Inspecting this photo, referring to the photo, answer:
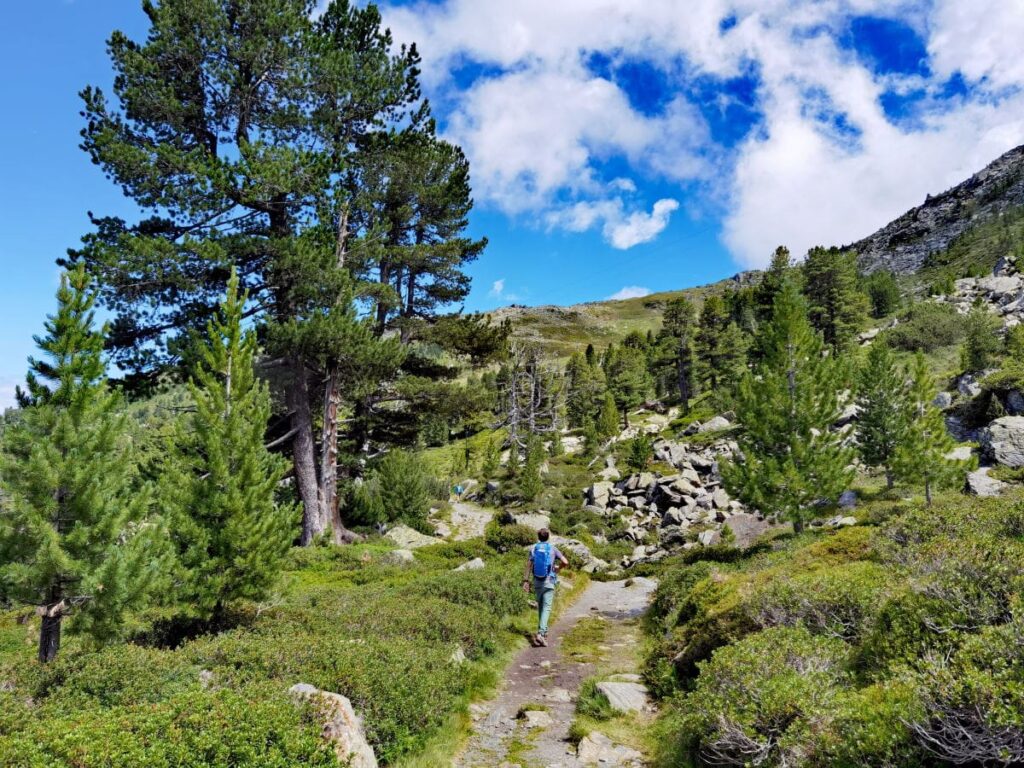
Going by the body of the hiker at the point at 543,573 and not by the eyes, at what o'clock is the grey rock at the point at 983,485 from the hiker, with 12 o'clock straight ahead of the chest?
The grey rock is roughly at 2 o'clock from the hiker.

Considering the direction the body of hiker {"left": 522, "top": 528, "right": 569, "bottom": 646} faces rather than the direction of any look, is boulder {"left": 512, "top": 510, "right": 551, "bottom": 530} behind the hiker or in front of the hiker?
in front

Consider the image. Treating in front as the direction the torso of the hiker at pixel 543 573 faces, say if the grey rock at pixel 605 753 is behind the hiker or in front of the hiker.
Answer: behind

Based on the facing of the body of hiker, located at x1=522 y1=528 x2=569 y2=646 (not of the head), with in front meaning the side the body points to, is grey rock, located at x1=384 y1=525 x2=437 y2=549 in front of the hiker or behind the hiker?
in front

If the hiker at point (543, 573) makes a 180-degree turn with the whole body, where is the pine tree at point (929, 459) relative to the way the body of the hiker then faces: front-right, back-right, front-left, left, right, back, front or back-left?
back-left

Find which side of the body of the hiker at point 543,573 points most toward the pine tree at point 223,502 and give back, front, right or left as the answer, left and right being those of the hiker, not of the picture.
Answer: left

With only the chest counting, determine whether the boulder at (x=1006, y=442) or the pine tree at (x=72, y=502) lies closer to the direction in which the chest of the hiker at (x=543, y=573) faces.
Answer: the boulder

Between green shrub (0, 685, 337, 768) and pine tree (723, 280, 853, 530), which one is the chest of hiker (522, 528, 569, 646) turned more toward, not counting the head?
the pine tree

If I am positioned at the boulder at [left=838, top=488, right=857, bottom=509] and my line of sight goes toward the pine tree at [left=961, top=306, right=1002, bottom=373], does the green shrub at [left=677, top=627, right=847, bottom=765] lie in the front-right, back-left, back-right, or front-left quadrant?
back-right

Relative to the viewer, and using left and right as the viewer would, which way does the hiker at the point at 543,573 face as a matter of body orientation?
facing away from the viewer

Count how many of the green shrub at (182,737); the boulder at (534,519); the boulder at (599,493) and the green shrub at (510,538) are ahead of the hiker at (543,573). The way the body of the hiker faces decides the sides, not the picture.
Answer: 3
